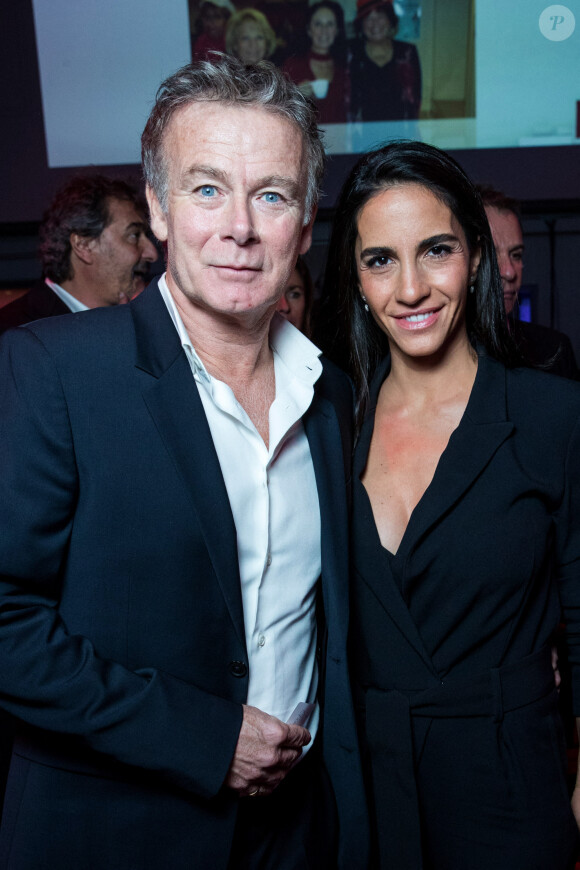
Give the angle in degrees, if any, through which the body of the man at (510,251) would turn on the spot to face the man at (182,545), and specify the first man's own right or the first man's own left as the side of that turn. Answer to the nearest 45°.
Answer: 0° — they already face them

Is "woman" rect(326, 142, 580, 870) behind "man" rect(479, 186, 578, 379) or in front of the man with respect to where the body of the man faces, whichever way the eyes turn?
in front

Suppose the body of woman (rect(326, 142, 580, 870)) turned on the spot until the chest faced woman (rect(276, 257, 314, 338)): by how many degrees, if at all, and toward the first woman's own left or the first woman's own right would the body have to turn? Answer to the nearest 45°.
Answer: approximately 135° to the first woman's own right

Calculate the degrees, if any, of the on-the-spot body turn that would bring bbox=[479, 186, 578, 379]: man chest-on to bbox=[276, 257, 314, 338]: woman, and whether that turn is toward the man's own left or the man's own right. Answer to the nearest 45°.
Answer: approximately 90° to the man's own right

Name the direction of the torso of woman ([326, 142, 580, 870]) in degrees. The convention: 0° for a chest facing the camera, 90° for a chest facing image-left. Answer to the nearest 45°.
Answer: approximately 45°

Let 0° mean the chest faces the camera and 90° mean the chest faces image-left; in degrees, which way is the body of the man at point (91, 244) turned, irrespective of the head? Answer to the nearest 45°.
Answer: approximately 270°

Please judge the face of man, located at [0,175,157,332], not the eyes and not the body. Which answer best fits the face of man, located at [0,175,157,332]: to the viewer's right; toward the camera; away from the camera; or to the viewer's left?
to the viewer's right
